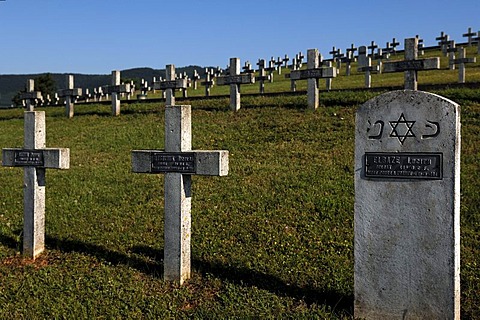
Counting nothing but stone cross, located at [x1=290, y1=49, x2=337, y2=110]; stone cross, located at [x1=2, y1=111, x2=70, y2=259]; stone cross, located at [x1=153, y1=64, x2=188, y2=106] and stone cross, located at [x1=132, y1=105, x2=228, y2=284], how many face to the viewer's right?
0

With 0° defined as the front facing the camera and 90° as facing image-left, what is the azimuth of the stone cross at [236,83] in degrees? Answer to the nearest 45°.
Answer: approximately 45°

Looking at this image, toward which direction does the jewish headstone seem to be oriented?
toward the camera

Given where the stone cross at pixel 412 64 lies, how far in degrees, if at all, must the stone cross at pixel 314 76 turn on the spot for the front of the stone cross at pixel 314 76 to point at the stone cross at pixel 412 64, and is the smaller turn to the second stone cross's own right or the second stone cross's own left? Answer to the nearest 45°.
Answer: approximately 135° to the second stone cross's own left

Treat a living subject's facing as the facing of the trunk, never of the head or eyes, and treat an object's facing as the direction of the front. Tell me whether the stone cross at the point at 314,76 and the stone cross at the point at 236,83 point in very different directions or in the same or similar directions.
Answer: same or similar directions

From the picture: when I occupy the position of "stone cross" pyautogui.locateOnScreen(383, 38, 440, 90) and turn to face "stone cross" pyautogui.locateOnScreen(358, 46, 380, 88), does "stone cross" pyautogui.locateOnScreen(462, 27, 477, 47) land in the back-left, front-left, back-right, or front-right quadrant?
front-right

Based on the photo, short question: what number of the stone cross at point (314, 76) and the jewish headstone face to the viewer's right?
0

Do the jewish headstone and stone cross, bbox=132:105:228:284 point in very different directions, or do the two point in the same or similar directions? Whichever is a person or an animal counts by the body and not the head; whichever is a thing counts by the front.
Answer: same or similar directions

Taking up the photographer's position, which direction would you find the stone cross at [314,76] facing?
facing the viewer and to the left of the viewer

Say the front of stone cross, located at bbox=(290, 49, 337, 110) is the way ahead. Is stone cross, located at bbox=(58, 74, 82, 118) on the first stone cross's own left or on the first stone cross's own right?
on the first stone cross's own right

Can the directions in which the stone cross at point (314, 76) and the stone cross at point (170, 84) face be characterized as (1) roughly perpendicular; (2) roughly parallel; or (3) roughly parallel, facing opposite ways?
roughly parallel

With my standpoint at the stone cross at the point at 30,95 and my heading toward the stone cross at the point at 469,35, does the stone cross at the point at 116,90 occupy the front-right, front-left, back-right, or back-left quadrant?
front-right

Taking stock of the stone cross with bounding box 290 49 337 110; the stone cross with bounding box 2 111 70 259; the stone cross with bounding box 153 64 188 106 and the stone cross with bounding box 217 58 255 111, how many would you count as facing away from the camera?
0

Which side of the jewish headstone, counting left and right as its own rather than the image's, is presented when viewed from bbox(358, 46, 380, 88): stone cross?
back

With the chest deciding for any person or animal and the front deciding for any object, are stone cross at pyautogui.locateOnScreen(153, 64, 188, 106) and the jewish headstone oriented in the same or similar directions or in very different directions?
same or similar directions

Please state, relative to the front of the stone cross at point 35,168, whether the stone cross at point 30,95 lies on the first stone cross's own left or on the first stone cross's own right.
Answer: on the first stone cross's own right
